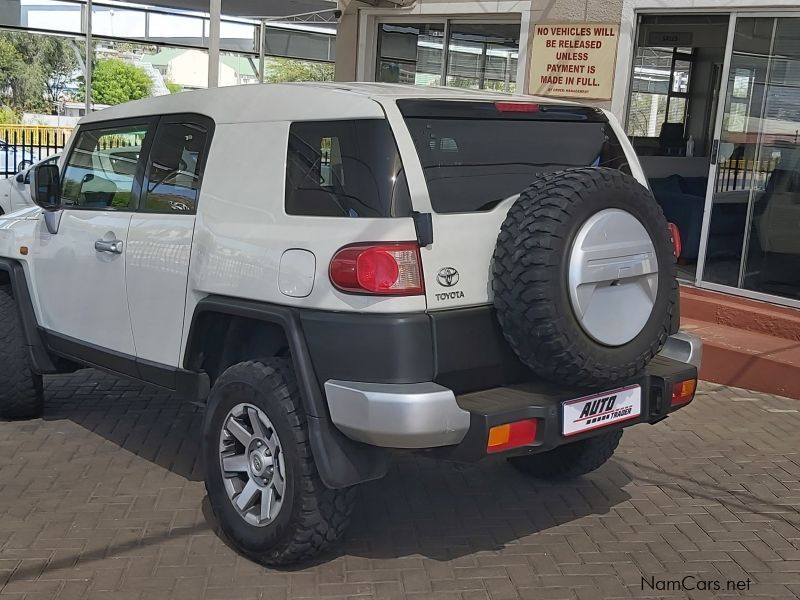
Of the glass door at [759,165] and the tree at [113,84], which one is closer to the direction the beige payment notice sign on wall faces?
the glass door

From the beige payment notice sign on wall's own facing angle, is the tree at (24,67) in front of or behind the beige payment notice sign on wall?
behind

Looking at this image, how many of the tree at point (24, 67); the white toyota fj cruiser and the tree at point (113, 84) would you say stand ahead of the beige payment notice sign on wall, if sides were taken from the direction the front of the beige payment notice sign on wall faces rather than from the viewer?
1

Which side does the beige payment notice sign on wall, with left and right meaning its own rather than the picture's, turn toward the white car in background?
right

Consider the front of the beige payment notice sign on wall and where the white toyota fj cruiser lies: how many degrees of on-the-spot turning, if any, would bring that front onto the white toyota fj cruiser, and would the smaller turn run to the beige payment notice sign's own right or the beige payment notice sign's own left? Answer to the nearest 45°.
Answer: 0° — it already faces it

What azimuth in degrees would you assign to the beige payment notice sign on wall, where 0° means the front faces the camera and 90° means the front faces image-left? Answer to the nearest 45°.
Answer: approximately 0°

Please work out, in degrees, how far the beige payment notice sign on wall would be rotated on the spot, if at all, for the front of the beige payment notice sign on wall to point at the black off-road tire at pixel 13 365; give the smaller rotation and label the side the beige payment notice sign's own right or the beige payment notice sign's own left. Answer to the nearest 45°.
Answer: approximately 45° to the beige payment notice sign's own right

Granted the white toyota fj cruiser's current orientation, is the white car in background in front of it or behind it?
in front

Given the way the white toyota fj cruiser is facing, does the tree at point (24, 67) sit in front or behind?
in front

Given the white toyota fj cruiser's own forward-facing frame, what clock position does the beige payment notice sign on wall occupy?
The beige payment notice sign on wall is roughly at 2 o'clock from the white toyota fj cruiser.

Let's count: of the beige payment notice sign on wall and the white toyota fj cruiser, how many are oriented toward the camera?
1

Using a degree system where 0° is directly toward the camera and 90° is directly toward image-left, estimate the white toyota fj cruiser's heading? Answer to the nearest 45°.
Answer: approximately 135°
